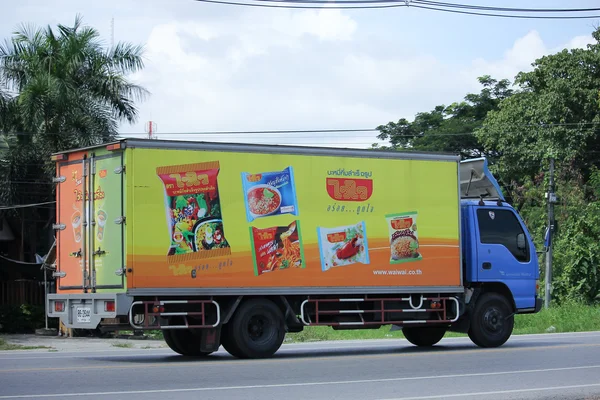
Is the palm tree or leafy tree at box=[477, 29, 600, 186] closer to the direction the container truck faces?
the leafy tree

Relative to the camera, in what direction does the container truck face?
facing away from the viewer and to the right of the viewer
